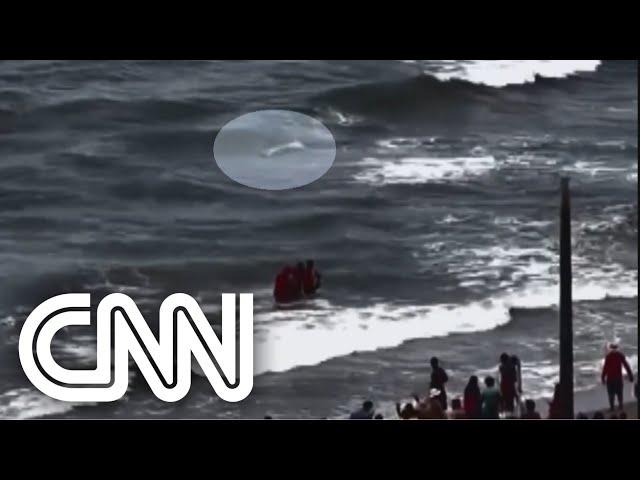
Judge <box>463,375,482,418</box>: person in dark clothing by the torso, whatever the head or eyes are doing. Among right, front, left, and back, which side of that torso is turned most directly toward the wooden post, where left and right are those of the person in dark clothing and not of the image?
right

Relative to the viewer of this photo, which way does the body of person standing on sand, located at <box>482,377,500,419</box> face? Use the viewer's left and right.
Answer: facing away from the viewer

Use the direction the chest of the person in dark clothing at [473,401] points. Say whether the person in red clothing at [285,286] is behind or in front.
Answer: in front

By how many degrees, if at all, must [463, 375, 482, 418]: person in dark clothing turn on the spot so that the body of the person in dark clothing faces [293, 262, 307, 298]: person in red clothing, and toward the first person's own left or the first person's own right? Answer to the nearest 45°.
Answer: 0° — they already face them

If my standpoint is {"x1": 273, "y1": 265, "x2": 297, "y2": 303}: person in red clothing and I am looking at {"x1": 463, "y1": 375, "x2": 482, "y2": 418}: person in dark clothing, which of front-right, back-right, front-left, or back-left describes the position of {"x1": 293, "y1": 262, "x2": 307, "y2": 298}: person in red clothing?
back-left

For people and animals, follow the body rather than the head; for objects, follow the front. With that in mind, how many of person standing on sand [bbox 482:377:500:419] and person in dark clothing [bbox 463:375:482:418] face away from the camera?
2

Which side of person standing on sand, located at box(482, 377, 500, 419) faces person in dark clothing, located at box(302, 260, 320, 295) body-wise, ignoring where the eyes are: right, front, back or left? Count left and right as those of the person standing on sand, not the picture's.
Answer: front

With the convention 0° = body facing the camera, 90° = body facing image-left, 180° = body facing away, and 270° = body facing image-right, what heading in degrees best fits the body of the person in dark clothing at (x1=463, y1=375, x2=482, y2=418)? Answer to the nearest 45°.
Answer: approximately 180°

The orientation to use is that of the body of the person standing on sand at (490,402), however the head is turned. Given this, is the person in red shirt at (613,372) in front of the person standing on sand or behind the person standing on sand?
in front

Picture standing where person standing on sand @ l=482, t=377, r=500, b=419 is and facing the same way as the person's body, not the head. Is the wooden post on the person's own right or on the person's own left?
on the person's own right
